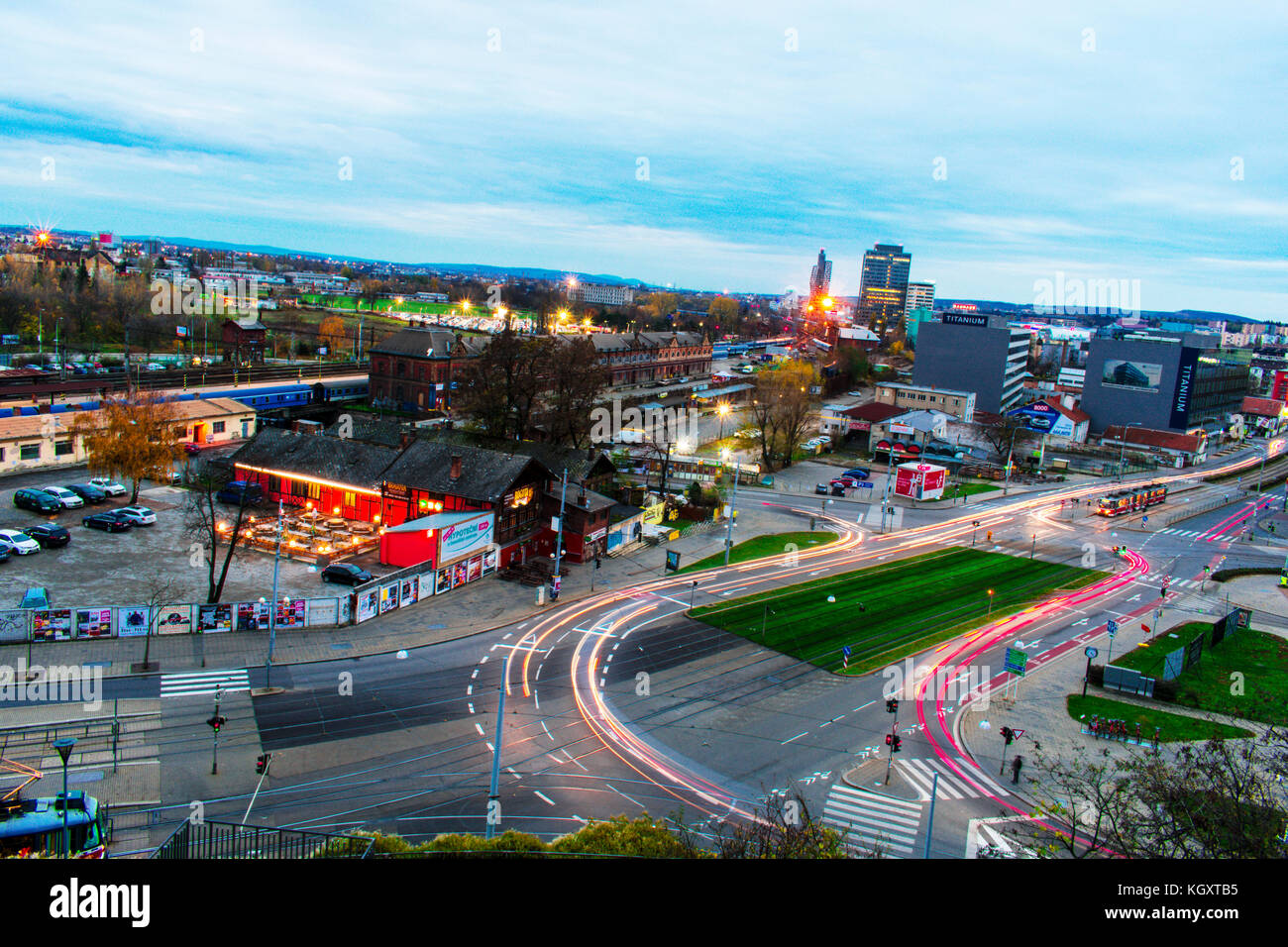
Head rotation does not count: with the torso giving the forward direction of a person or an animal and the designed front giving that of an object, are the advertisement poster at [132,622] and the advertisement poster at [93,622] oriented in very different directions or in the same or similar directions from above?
same or similar directions

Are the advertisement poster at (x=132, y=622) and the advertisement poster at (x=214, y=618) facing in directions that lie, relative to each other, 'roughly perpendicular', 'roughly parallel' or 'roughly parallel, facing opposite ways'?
roughly parallel

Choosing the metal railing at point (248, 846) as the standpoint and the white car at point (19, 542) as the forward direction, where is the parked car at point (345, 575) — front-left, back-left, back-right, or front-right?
front-right

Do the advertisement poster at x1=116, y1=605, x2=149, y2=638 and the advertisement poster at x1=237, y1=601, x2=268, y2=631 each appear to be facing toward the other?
no

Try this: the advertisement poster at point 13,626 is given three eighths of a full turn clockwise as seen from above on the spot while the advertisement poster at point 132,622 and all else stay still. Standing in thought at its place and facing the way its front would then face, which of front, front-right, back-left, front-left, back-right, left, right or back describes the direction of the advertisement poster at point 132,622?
back-right

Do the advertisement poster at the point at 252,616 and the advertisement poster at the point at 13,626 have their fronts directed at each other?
no

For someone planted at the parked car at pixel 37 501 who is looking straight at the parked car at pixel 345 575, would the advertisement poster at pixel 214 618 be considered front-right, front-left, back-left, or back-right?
front-right

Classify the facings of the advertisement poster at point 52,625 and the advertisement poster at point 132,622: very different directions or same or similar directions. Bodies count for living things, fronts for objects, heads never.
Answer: same or similar directions

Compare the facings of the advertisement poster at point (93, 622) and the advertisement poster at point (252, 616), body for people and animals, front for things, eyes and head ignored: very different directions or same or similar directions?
same or similar directions

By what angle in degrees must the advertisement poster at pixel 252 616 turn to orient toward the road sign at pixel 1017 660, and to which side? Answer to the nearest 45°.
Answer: approximately 45° to its left

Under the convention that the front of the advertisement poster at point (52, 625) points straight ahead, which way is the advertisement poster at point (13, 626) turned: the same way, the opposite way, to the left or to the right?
the same way

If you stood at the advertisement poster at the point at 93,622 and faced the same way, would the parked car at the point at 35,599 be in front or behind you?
behind

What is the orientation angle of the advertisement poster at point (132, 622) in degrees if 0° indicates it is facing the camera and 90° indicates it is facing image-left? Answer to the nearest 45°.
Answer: approximately 0°

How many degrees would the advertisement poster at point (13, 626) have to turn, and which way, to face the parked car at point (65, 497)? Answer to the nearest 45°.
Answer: approximately 180°

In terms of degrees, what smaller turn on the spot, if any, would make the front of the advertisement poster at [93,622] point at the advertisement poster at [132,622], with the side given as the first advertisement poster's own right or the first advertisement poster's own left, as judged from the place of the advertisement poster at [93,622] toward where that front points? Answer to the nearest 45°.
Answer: approximately 90° to the first advertisement poster's own left

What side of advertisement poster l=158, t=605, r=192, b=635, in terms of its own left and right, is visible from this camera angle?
front

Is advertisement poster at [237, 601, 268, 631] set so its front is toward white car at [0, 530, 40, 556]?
no

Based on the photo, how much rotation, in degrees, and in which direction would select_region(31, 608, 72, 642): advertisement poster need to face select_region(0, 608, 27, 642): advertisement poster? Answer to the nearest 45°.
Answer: approximately 90° to its right

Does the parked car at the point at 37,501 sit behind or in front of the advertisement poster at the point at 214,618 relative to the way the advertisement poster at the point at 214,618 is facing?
behind

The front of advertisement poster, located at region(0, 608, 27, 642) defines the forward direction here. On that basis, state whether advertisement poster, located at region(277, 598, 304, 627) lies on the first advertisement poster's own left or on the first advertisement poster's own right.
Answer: on the first advertisement poster's own left

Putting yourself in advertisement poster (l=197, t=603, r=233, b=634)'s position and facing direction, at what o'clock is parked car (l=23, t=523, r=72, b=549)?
The parked car is roughly at 5 o'clock from the advertisement poster.

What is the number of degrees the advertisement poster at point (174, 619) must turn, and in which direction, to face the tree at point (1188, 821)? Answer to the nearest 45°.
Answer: approximately 45° to its left

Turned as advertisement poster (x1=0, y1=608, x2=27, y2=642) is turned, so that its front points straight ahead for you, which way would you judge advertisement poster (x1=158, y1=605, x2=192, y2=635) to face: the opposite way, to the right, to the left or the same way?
the same way
